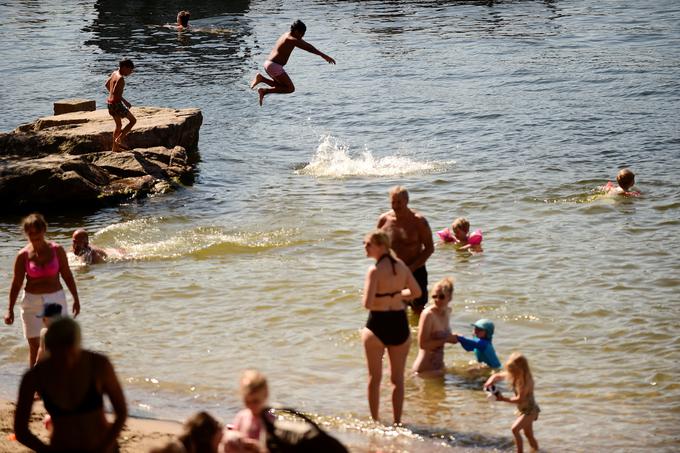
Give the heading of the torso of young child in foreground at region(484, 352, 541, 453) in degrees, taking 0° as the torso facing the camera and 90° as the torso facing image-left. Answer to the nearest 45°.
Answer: approximately 90°

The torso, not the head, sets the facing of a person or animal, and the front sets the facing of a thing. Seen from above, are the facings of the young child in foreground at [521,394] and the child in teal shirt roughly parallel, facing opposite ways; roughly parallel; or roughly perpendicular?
roughly parallel

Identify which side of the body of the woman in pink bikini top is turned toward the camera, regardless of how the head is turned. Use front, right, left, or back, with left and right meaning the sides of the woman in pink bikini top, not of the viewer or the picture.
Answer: front

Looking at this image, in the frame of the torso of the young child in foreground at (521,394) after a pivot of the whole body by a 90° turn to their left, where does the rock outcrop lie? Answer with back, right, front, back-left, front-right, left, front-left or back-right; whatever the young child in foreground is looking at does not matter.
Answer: back-right

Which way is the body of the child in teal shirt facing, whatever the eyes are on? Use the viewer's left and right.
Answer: facing to the left of the viewer

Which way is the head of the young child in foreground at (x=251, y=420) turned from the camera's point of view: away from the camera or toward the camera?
toward the camera

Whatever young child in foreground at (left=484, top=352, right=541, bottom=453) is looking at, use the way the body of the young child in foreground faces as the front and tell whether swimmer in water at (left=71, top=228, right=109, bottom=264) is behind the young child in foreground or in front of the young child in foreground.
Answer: in front

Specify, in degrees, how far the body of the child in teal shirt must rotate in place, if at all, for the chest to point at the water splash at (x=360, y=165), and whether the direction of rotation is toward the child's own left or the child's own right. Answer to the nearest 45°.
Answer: approximately 90° to the child's own right

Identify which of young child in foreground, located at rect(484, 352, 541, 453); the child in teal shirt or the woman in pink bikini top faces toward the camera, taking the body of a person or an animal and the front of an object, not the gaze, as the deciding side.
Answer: the woman in pink bikini top

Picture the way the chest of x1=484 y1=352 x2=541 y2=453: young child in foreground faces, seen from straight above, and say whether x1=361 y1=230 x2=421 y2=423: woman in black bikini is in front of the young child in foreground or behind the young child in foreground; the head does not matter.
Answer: in front

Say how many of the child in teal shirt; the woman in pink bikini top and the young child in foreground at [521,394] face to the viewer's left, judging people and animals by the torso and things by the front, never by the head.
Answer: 2

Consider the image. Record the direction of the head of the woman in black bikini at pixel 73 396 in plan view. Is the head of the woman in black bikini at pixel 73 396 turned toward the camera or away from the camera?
away from the camera

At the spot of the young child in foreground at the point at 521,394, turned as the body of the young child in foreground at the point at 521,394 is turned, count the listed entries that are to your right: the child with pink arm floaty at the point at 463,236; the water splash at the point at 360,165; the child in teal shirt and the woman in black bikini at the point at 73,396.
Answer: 3
